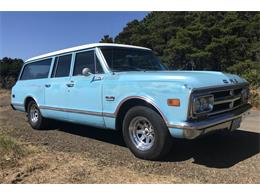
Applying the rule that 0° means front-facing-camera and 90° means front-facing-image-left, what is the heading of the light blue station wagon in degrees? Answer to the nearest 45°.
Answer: approximately 315°
